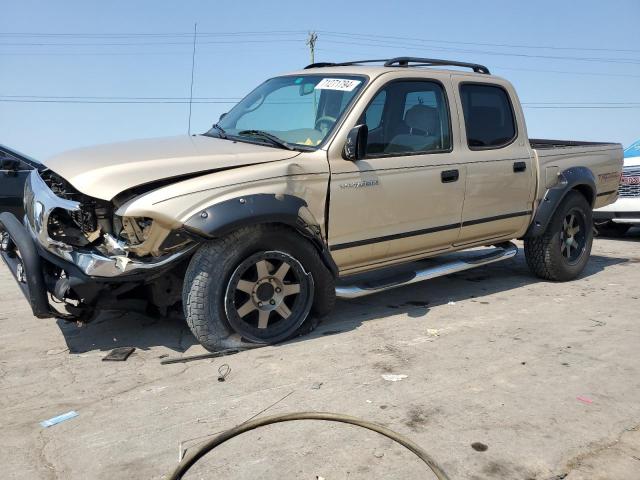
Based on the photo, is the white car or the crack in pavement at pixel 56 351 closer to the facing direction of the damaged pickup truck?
the crack in pavement

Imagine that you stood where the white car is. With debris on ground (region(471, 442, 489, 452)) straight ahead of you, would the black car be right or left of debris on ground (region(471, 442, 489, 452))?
right

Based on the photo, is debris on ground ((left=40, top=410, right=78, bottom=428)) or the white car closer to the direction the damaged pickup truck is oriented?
the debris on ground

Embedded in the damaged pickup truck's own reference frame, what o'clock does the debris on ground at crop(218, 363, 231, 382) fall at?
The debris on ground is roughly at 11 o'clock from the damaged pickup truck.

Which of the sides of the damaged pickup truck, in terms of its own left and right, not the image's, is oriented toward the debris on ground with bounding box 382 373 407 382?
left

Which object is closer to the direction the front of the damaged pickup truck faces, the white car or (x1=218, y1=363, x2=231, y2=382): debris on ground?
the debris on ground

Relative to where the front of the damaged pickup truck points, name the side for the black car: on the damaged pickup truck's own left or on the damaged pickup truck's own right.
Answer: on the damaged pickup truck's own right

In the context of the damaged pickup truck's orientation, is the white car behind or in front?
behind

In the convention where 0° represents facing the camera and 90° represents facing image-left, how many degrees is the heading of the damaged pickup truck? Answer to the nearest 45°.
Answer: approximately 45°

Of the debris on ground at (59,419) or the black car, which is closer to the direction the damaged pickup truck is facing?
the debris on ground

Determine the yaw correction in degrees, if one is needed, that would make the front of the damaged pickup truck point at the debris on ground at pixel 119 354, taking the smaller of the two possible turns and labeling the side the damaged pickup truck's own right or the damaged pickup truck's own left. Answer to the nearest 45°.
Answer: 0° — it already faces it

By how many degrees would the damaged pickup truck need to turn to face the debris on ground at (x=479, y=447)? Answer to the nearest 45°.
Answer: approximately 90° to its left
